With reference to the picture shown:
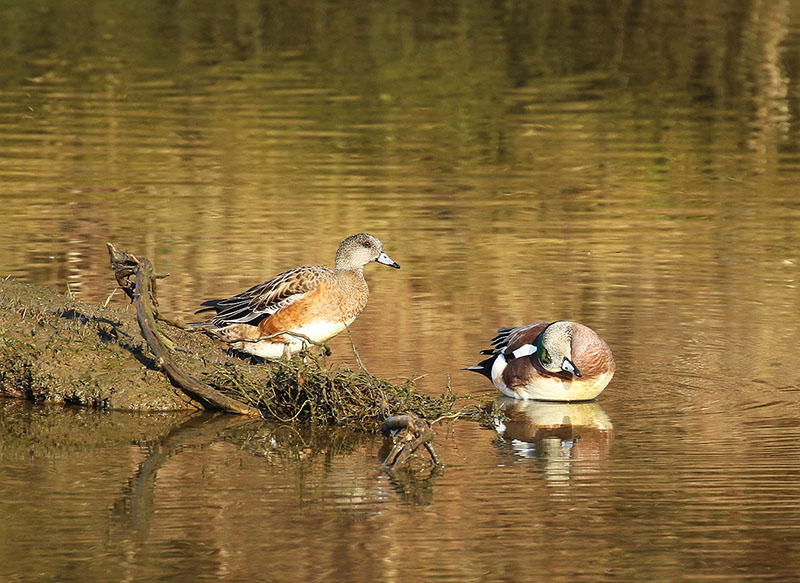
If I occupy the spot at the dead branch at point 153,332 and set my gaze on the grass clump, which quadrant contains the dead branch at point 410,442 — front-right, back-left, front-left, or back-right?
front-right

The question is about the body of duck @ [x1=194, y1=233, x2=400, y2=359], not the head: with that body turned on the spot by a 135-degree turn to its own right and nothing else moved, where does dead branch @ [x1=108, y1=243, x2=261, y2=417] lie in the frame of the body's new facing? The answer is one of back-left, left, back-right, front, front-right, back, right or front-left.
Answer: front

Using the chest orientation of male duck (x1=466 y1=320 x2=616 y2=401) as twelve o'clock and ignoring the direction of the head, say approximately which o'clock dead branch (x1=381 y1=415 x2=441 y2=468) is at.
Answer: The dead branch is roughly at 4 o'clock from the male duck.

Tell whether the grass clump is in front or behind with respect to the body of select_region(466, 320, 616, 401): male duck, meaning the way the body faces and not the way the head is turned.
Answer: behind

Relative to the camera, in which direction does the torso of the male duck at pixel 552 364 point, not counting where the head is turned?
to the viewer's right

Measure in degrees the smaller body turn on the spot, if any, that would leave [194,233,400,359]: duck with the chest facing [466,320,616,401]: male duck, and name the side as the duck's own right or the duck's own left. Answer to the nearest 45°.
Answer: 0° — it already faces it

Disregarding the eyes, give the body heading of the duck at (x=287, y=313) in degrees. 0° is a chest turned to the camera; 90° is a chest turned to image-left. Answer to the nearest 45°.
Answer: approximately 270°

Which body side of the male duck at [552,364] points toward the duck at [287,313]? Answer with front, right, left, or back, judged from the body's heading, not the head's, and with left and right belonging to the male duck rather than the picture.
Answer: back

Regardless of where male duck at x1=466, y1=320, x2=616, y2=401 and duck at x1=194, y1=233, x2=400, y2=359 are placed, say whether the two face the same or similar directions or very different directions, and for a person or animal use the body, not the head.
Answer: same or similar directions

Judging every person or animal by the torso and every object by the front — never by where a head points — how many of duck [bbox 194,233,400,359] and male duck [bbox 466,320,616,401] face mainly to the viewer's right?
2
